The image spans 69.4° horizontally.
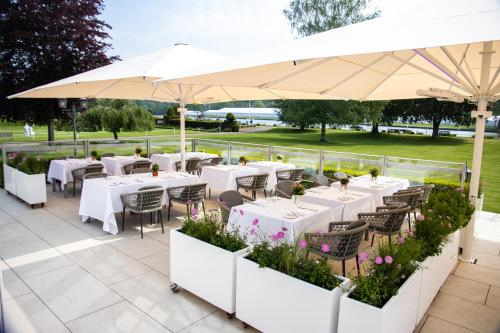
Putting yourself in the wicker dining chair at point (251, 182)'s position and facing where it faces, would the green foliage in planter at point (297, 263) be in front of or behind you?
behind

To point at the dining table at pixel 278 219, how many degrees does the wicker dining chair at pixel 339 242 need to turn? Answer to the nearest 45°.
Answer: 0° — it already faces it

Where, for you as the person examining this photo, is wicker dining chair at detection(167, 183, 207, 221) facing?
facing away from the viewer and to the left of the viewer

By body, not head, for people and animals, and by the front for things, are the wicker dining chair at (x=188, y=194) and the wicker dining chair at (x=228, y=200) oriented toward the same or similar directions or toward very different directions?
very different directions

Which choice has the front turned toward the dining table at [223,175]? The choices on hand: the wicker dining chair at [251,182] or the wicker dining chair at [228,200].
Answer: the wicker dining chair at [251,182]

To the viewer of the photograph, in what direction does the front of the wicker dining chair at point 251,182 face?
facing away from the viewer and to the left of the viewer

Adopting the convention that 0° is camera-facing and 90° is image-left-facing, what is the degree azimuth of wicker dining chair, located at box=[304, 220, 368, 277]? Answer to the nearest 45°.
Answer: approximately 135°

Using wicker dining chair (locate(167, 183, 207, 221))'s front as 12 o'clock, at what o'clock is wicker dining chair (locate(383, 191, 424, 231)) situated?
wicker dining chair (locate(383, 191, 424, 231)) is roughly at 5 o'clock from wicker dining chair (locate(167, 183, 207, 221)).

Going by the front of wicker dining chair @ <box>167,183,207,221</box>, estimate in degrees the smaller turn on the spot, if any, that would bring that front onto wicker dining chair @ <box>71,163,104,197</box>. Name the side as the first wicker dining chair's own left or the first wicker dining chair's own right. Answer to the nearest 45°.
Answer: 0° — it already faces it

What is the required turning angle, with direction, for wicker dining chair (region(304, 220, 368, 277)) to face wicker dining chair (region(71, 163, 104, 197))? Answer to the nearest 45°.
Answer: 0° — it already faces it

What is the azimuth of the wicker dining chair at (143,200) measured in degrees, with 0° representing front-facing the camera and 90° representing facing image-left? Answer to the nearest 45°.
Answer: approximately 135°
